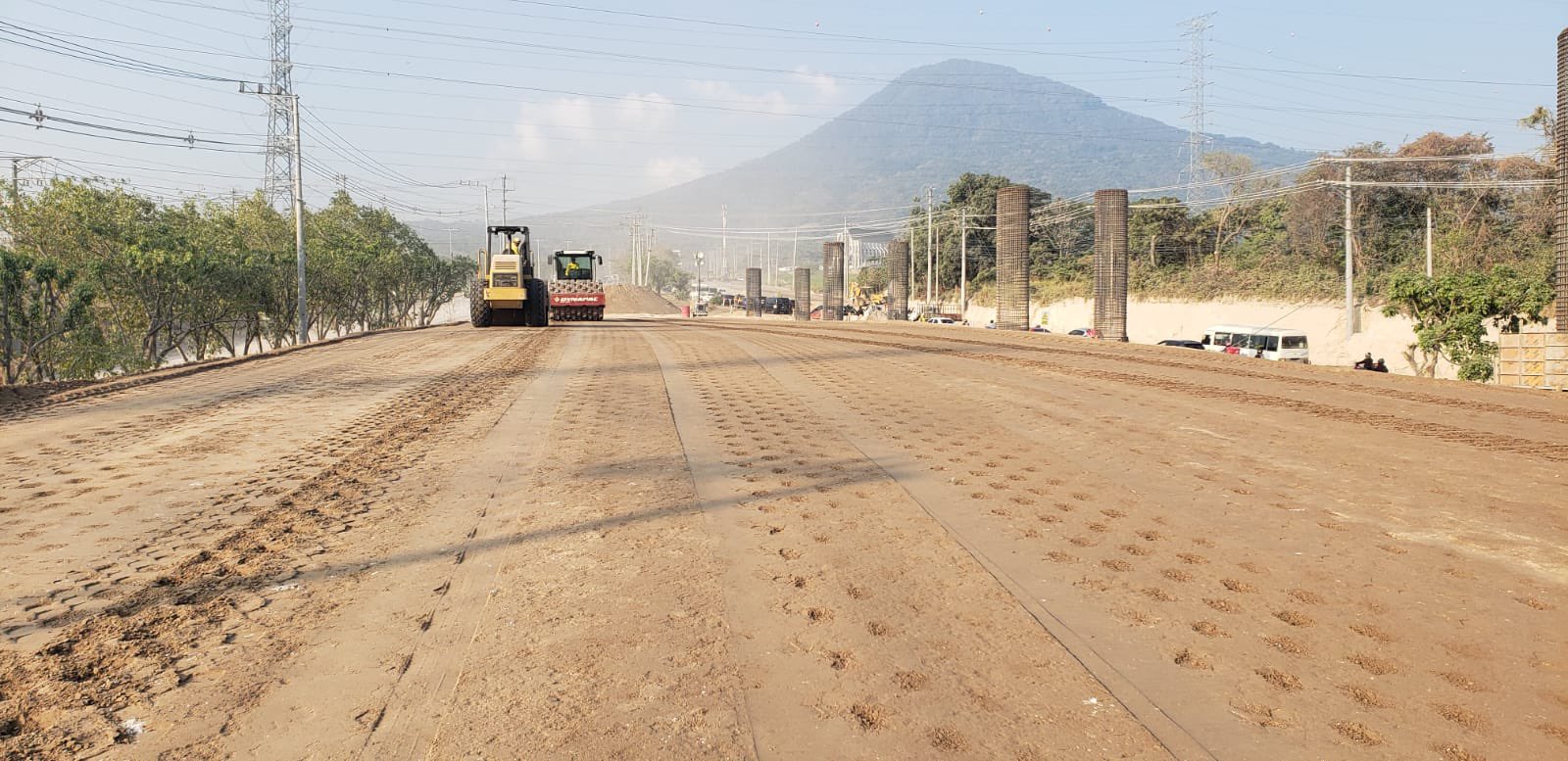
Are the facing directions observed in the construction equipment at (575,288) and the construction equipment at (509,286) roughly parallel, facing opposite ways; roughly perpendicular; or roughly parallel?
roughly parallel, facing opposite ways

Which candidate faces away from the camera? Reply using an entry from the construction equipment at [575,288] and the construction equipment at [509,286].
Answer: the construction equipment at [509,286]

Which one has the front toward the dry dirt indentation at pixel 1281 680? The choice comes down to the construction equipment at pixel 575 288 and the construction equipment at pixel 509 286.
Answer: the construction equipment at pixel 575 288

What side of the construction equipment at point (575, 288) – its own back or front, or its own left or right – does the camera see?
front

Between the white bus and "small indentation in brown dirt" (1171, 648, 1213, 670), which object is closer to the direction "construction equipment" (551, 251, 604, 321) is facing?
the small indentation in brown dirt

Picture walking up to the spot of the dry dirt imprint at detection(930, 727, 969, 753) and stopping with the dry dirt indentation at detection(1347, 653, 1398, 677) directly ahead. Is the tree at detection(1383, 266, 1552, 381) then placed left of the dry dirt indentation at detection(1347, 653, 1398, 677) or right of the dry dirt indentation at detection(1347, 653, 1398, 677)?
left

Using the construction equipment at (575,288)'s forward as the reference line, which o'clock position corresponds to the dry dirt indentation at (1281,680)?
The dry dirt indentation is roughly at 12 o'clock from the construction equipment.

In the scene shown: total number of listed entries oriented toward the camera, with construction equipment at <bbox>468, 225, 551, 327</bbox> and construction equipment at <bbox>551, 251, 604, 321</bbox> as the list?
1

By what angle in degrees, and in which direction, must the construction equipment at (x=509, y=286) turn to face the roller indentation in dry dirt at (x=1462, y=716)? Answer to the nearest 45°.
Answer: approximately 180°

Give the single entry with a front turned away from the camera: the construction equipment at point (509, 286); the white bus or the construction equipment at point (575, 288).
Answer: the construction equipment at point (509, 286)

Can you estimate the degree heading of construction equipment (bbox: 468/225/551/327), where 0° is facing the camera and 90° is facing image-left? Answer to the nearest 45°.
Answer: approximately 180°

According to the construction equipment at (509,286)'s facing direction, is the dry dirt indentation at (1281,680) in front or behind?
behind

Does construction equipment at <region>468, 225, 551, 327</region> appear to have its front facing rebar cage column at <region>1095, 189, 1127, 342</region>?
no
